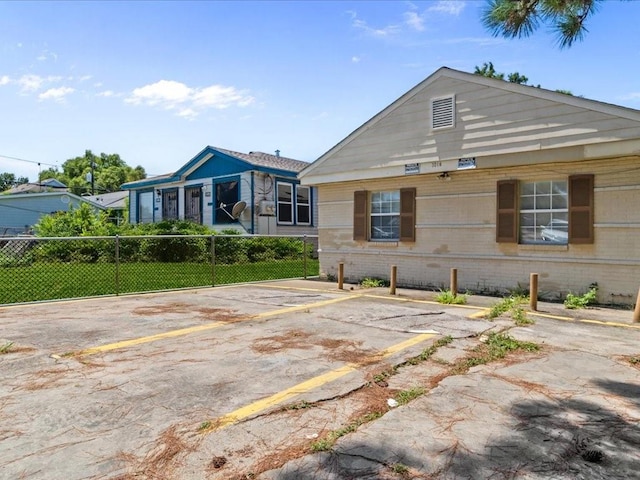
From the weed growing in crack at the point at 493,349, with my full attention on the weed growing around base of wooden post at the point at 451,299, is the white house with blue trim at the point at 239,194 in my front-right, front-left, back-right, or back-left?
front-left

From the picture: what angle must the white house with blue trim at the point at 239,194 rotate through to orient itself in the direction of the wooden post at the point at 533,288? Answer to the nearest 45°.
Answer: approximately 45° to its left

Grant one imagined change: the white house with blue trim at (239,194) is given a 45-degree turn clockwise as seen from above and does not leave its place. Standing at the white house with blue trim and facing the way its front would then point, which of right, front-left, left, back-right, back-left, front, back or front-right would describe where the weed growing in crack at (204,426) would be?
left

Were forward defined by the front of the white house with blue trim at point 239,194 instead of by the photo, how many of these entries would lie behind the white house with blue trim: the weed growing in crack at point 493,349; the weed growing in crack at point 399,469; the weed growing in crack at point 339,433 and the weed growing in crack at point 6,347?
0

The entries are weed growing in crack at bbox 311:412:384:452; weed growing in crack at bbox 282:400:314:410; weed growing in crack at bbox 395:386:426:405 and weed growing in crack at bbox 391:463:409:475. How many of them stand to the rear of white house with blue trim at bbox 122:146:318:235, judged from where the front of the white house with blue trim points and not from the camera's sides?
0

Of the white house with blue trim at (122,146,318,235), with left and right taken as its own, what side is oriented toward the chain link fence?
front

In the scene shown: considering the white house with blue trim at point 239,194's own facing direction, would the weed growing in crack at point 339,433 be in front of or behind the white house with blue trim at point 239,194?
in front

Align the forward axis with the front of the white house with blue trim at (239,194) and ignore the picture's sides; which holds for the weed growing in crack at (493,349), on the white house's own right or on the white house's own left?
on the white house's own left

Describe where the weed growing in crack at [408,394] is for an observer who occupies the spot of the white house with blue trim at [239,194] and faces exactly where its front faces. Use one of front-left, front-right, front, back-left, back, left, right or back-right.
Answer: front-left

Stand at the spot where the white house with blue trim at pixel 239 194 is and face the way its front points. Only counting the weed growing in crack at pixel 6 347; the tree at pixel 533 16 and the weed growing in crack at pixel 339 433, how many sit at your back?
0

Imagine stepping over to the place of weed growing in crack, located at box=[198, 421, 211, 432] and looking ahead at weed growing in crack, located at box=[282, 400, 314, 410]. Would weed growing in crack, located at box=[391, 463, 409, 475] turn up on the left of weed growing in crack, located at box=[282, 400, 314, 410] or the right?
right

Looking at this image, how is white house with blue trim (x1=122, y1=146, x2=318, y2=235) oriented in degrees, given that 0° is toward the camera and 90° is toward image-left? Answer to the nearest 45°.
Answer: approximately 45°

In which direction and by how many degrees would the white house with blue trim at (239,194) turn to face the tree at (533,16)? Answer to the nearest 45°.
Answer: approximately 45° to its left

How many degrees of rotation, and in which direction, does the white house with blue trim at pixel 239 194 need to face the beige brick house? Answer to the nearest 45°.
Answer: approximately 90° to its left

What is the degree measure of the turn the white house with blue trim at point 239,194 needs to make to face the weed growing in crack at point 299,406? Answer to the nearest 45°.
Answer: approximately 45° to its left

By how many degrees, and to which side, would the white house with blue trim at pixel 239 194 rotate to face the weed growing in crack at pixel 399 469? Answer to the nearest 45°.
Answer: approximately 45° to its left

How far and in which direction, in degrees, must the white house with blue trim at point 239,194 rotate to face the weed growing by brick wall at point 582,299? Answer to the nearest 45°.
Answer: approximately 90° to its left
